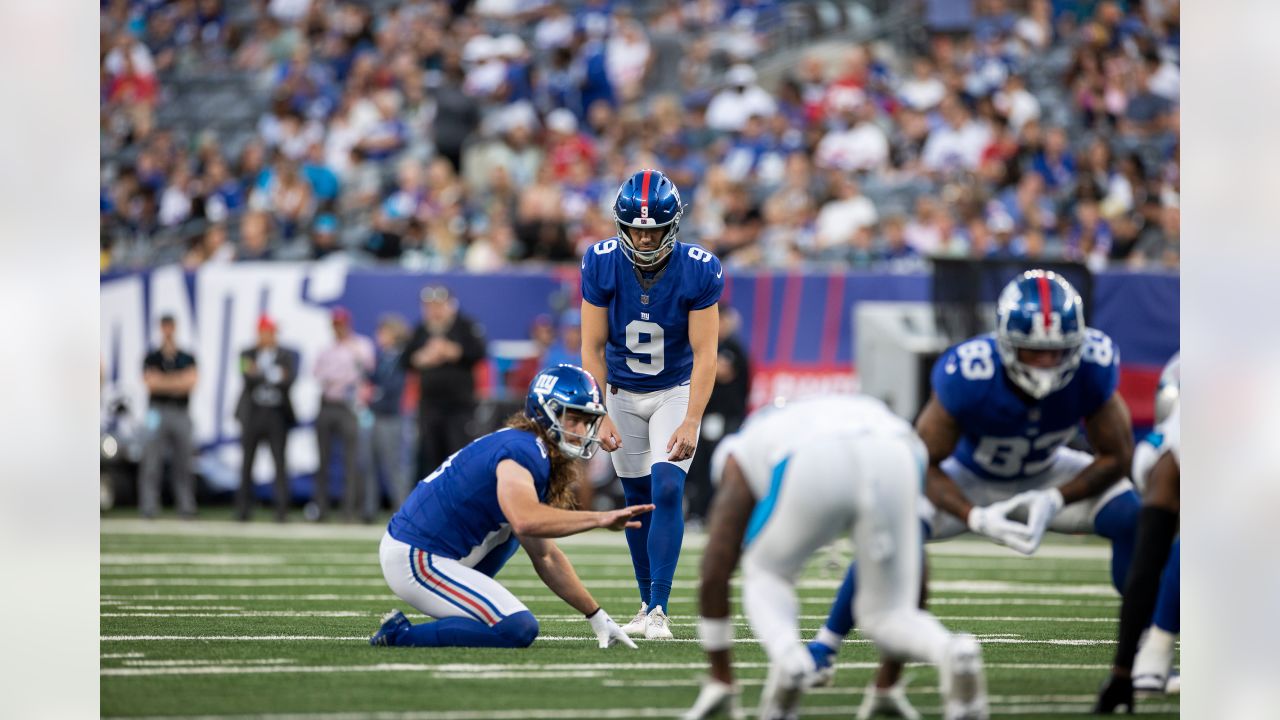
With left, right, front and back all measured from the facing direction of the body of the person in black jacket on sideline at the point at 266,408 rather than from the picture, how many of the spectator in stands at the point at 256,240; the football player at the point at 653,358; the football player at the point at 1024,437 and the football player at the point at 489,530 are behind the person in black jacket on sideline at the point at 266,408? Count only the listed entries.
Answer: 1

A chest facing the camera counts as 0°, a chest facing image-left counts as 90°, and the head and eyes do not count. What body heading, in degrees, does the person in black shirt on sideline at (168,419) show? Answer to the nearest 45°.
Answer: approximately 0°

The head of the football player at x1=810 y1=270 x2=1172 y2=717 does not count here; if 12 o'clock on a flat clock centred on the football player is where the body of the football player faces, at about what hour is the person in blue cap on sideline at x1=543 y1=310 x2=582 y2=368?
The person in blue cap on sideline is roughly at 5 o'clock from the football player.

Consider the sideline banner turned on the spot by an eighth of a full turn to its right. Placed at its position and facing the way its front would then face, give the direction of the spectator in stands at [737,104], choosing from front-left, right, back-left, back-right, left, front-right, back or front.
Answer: back

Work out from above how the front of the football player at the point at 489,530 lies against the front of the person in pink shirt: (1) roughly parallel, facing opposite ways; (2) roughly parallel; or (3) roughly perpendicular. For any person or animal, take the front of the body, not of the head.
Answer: roughly perpendicular

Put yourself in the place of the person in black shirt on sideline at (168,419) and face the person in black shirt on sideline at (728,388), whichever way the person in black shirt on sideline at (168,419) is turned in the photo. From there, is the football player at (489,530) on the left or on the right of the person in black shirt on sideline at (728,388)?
right

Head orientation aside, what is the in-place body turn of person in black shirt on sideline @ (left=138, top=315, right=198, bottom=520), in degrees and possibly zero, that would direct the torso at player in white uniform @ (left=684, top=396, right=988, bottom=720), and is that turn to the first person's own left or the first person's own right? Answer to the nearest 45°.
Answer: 0° — they already face them

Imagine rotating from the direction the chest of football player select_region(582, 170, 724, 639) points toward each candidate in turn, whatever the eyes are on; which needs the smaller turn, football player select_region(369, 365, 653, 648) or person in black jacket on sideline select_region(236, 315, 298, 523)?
the football player

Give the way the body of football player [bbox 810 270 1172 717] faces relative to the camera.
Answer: toward the camera

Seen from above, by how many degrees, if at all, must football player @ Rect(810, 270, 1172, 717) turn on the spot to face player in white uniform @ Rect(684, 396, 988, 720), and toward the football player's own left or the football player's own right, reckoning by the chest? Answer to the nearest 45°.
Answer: approximately 45° to the football player's own right

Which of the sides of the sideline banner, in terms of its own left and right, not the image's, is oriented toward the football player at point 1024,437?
front
